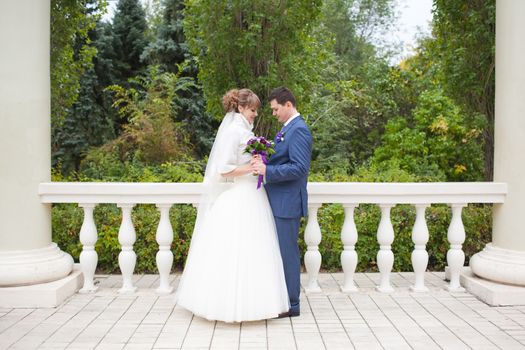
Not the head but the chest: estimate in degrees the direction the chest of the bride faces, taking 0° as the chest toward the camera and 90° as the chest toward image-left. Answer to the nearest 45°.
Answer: approximately 270°

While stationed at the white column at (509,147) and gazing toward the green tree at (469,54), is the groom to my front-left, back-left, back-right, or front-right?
back-left

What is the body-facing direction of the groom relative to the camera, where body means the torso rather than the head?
to the viewer's left

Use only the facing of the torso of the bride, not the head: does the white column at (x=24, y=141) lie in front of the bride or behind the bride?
behind

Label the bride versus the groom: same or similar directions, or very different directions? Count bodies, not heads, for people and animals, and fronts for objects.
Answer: very different directions

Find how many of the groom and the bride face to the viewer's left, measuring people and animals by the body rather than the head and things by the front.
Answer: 1

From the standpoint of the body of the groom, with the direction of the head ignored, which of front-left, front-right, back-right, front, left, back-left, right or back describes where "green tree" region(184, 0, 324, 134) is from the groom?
right

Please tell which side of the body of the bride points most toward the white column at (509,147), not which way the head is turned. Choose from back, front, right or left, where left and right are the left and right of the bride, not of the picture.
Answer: front

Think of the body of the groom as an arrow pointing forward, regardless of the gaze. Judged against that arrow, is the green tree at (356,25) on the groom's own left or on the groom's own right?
on the groom's own right
